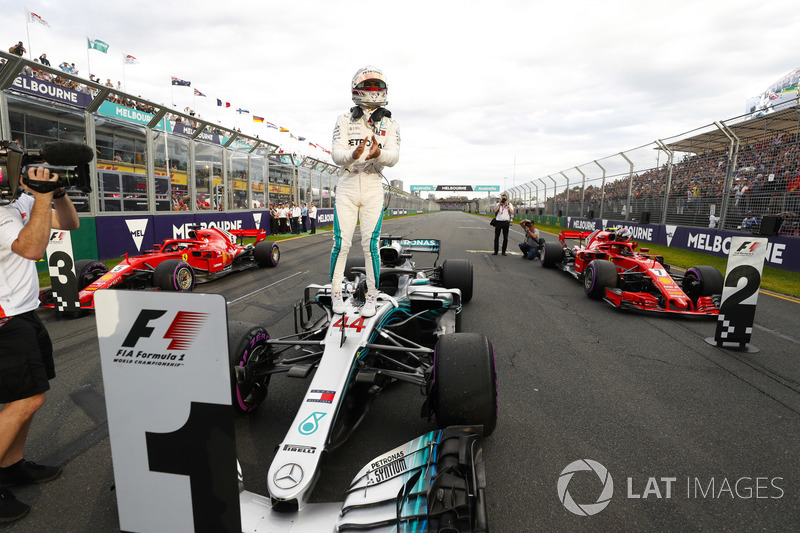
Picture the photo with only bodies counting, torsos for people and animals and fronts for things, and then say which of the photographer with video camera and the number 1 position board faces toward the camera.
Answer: the number 1 position board

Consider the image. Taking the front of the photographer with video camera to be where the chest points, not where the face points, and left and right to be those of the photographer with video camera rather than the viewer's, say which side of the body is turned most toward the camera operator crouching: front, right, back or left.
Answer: front

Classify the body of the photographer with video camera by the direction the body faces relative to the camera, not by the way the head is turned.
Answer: to the viewer's right

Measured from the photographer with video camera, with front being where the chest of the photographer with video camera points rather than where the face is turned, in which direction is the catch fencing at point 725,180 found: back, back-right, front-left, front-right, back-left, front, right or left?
front

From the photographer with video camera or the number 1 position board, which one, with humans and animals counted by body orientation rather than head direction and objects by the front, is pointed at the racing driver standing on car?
the photographer with video camera

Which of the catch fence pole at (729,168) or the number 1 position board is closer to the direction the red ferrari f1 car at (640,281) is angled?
the number 1 position board

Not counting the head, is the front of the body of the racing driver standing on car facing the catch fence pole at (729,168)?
no

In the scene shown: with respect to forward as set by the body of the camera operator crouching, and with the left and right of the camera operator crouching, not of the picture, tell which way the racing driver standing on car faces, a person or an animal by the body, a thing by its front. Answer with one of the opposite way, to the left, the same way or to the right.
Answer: to the left

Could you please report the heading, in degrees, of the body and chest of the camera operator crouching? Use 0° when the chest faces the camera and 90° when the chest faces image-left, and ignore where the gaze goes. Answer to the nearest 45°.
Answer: approximately 45°

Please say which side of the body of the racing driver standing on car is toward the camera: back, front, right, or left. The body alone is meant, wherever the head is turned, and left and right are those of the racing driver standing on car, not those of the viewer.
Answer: front

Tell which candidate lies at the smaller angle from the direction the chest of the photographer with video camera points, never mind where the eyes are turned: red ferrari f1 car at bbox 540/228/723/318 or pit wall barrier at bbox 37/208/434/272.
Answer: the red ferrari f1 car

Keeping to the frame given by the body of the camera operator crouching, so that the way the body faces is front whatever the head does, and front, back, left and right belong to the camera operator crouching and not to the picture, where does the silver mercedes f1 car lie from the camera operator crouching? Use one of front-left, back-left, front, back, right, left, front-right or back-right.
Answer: front-left

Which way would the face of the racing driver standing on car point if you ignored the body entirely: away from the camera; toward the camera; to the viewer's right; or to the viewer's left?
toward the camera

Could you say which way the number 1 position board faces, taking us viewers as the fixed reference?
facing the viewer

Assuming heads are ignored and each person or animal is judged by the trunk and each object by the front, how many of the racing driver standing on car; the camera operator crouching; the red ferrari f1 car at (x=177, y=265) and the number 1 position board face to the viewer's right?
0

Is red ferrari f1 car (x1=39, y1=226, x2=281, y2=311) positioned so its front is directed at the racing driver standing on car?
no

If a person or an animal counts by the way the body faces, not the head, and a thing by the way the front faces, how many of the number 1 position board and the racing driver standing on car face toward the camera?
2

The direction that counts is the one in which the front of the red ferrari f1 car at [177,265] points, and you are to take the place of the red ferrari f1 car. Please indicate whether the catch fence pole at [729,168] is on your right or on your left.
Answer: on your left

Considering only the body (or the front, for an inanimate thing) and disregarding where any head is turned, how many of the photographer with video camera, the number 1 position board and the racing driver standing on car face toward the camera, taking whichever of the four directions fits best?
2

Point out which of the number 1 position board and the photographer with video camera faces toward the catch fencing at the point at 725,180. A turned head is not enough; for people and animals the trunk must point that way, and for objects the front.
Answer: the photographer with video camera
